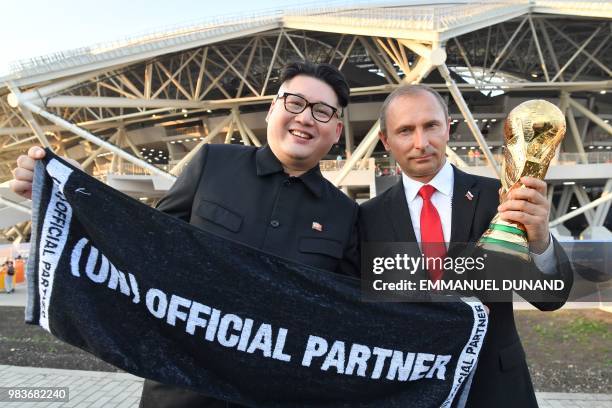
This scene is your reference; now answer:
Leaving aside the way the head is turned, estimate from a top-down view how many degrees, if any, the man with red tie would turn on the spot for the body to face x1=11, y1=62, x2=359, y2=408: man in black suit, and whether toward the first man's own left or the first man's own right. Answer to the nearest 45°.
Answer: approximately 90° to the first man's own right

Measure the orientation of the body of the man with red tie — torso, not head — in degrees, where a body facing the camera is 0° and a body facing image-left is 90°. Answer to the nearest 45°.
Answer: approximately 0°

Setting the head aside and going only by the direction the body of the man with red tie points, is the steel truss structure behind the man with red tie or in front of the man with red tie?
behind

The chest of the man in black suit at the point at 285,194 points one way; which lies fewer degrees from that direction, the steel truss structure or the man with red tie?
the man with red tie

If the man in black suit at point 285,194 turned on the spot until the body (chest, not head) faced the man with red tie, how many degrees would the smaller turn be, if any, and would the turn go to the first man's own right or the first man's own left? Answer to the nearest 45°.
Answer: approximately 45° to the first man's own left

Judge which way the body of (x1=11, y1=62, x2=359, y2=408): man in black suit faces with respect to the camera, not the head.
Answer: toward the camera

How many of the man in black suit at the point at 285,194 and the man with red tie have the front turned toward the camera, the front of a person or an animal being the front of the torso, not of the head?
2

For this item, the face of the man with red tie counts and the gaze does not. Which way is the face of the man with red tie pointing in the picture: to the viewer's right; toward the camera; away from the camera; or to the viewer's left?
toward the camera

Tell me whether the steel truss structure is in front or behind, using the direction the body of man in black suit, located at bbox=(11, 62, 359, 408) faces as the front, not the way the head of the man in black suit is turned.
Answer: behind

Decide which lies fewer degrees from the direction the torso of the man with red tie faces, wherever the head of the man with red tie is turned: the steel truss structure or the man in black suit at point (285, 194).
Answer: the man in black suit
